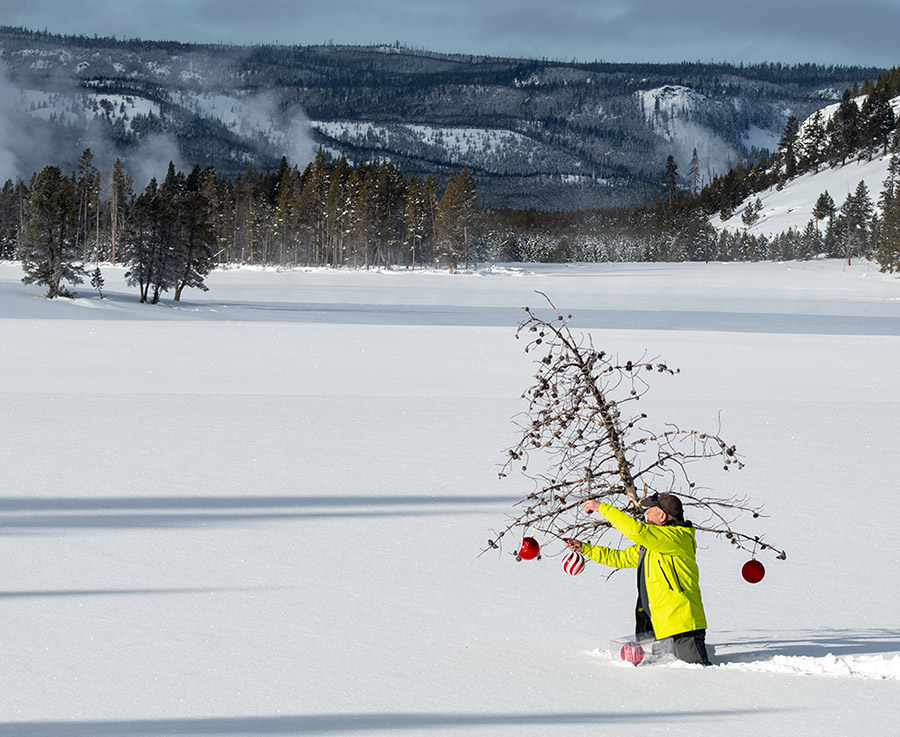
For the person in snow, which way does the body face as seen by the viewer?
to the viewer's left

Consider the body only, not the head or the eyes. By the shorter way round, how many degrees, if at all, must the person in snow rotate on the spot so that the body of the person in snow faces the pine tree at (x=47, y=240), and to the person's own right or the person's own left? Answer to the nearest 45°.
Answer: approximately 45° to the person's own right

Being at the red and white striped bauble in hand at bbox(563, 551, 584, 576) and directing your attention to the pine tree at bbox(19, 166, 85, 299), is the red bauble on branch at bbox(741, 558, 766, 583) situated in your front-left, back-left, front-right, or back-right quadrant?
back-right
